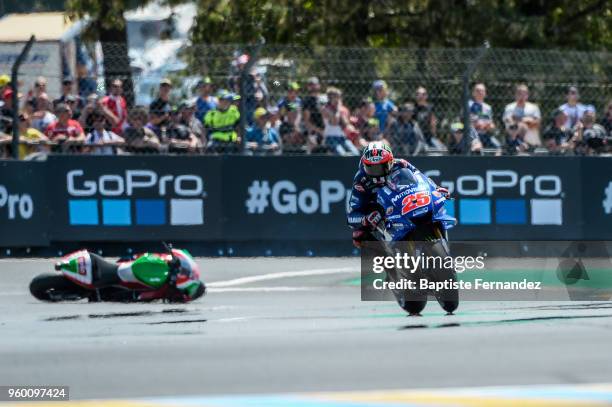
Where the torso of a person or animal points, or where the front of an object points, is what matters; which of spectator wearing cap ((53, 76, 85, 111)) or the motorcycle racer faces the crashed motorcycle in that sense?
the spectator wearing cap

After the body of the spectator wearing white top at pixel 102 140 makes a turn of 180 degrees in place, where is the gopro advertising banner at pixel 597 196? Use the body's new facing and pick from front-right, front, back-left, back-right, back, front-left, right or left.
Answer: right

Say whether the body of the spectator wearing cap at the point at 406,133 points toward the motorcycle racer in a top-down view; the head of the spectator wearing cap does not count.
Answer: yes

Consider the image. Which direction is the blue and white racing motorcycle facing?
toward the camera

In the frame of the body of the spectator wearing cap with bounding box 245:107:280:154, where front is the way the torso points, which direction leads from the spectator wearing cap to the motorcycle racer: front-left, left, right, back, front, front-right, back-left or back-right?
front

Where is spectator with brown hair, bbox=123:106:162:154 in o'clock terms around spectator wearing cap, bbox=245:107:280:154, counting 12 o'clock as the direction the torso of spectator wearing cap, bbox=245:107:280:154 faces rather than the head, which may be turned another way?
spectator with brown hair, bbox=123:106:162:154 is roughly at 3 o'clock from spectator wearing cap, bbox=245:107:280:154.

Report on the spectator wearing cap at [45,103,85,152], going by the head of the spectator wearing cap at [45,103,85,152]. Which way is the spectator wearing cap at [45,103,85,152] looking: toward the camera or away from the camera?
toward the camera

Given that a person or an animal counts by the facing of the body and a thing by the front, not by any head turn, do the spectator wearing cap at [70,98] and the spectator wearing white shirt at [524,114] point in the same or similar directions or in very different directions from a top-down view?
same or similar directions

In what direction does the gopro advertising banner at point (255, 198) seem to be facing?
toward the camera

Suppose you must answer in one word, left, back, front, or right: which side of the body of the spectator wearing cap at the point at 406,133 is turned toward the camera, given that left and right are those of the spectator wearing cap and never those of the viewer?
front

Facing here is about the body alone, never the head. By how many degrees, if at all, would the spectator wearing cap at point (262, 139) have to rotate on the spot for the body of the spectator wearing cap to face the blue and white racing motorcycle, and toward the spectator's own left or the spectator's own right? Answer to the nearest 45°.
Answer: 0° — they already face it
